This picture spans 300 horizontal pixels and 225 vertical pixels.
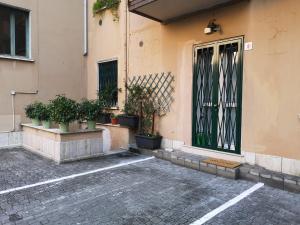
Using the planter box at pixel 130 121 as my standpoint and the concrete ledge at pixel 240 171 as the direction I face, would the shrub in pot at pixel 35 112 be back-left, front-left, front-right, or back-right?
back-right

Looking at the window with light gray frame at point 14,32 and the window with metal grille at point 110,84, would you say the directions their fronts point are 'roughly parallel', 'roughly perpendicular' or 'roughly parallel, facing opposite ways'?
roughly perpendicular

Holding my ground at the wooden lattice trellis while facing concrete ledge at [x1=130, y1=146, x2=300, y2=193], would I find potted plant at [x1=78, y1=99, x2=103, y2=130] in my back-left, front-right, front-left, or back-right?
back-right
